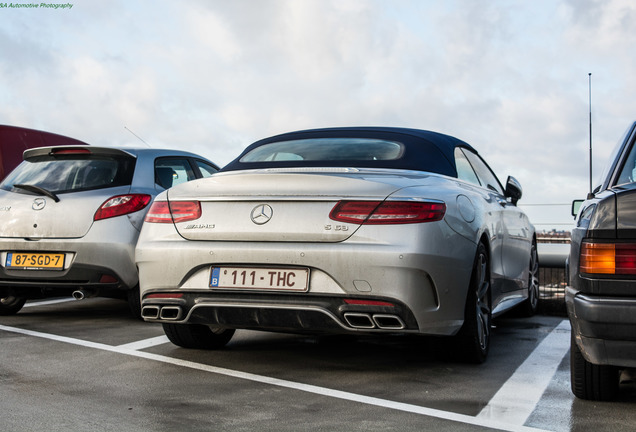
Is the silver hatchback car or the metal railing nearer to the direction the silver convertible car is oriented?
the metal railing

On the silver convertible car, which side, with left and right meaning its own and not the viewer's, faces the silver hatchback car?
left

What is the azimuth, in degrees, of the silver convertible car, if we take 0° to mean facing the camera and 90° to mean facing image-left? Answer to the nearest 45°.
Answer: approximately 225°

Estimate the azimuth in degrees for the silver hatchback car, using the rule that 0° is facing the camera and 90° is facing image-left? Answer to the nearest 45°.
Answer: approximately 225°

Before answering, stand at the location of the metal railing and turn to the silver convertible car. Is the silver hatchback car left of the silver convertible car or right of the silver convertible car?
right

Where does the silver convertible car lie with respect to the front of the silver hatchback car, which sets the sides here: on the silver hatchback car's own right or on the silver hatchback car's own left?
on the silver hatchback car's own right

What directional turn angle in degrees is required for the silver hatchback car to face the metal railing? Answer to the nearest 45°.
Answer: approximately 45° to its right

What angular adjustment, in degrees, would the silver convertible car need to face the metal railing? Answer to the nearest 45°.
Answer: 0° — it already faces it

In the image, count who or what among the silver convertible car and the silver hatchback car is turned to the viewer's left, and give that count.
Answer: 0

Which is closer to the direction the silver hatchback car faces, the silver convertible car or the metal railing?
the metal railing
